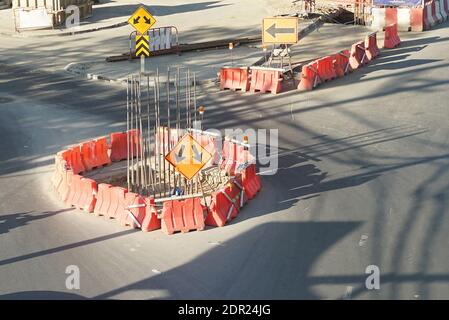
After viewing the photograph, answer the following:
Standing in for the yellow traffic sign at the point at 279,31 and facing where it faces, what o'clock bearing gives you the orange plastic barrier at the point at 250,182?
The orange plastic barrier is roughly at 12 o'clock from the yellow traffic sign.

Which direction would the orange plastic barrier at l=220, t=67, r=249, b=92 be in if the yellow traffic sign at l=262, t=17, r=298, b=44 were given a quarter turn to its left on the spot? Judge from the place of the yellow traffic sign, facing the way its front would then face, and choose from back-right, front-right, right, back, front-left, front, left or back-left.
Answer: back-right

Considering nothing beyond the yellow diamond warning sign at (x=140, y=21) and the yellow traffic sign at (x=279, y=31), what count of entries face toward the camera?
2

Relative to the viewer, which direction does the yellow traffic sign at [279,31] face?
toward the camera

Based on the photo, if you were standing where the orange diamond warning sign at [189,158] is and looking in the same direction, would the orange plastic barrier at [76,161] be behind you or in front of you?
behind

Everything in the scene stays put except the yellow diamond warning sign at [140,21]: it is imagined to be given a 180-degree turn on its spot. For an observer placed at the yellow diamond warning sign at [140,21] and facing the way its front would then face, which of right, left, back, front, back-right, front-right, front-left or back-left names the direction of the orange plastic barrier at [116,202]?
back

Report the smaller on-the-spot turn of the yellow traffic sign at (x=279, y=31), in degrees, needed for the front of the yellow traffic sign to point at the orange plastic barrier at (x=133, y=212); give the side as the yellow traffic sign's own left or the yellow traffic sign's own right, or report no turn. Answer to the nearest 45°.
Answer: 0° — it already faces it

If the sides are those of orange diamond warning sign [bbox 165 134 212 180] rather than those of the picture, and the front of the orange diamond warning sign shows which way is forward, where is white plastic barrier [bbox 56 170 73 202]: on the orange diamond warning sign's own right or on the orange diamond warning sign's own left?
on the orange diamond warning sign's own right

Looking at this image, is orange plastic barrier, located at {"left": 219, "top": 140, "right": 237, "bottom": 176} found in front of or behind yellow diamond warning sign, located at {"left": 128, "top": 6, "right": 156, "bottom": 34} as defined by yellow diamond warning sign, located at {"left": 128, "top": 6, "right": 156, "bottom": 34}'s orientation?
in front

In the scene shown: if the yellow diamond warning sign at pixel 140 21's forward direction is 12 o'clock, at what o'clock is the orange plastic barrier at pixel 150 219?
The orange plastic barrier is roughly at 12 o'clock from the yellow diamond warning sign.

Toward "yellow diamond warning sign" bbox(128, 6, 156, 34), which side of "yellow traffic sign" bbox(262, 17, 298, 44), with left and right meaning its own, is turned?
right

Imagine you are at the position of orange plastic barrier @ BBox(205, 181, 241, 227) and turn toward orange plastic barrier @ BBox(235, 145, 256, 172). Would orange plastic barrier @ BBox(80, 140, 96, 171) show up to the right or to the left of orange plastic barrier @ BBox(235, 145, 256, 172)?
left

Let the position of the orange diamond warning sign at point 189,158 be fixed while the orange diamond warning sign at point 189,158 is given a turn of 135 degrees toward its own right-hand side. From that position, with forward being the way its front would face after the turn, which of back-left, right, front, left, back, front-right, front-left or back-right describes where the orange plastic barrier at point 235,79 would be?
front-right

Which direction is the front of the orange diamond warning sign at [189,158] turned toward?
toward the camera

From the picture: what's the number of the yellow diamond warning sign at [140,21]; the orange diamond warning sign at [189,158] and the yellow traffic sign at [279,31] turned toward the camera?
3

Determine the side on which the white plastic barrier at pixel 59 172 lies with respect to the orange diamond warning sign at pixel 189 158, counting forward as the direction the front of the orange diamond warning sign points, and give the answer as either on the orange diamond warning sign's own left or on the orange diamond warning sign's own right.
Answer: on the orange diamond warning sign's own right
